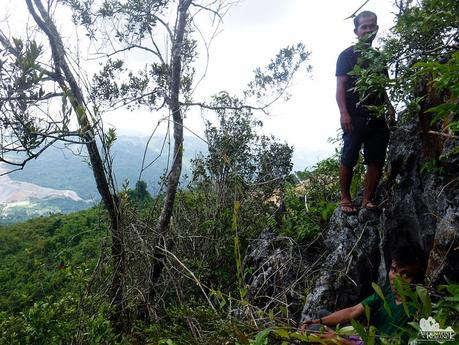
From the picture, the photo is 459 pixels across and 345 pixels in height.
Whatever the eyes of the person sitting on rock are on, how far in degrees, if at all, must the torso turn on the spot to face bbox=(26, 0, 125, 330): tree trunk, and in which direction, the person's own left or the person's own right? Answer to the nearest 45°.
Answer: approximately 45° to the person's own right

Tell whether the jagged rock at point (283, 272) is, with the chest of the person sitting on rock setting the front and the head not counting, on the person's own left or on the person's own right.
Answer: on the person's own right

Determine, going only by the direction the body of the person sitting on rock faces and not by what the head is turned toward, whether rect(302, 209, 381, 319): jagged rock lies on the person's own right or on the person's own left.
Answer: on the person's own right

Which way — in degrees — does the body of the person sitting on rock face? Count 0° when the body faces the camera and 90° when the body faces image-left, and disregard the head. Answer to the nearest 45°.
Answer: approximately 45°

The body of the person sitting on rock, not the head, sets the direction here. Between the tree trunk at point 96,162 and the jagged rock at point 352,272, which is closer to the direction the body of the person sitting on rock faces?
the tree trunk
